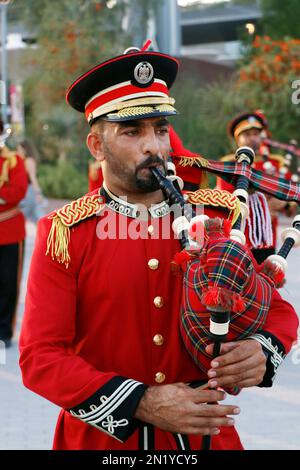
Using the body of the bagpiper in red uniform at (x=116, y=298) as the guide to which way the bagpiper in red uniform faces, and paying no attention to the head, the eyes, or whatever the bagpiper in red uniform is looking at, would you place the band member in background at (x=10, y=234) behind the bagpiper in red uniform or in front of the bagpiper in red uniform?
behind

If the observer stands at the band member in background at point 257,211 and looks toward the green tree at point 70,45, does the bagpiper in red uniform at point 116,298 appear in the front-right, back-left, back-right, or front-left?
back-left

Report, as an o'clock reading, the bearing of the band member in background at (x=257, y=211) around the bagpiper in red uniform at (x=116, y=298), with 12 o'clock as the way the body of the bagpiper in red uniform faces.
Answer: The band member in background is roughly at 8 o'clock from the bagpiper in red uniform.

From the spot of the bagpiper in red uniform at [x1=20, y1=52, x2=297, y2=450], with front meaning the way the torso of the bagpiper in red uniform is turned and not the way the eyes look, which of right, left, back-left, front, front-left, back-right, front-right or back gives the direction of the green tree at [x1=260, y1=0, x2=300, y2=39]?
back-left

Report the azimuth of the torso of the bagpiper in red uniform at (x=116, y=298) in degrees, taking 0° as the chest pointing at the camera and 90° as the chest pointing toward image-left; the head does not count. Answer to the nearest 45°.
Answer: approximately 315°

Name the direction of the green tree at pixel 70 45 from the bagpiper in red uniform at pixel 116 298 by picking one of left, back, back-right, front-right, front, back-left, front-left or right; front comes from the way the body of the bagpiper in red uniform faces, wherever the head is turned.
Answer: back-left

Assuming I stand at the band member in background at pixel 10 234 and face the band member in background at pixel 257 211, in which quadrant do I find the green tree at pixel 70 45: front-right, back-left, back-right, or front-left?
back-left
